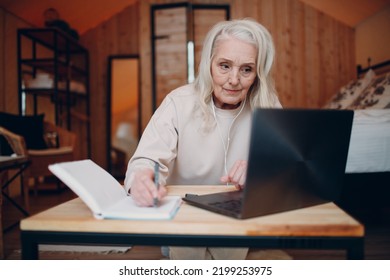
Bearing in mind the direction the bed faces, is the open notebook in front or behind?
in front

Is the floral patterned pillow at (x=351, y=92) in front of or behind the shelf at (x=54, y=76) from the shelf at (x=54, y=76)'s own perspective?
in front

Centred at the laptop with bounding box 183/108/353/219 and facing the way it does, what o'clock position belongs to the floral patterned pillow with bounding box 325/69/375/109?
The floral patterned pillow is roughly at 2 o'clock from the laptop.

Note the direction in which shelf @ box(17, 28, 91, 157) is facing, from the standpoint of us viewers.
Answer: facing the viewer and to the right of the viewer

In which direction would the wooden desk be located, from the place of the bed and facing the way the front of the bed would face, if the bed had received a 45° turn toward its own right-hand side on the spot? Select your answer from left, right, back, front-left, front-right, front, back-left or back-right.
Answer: front-left

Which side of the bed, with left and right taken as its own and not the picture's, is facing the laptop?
front

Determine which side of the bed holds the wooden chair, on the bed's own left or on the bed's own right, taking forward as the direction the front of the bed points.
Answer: on the bed's own right

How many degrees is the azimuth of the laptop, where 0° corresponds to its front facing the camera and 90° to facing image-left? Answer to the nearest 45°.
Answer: approximately 135°

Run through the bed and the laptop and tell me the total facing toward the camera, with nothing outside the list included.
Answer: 1
